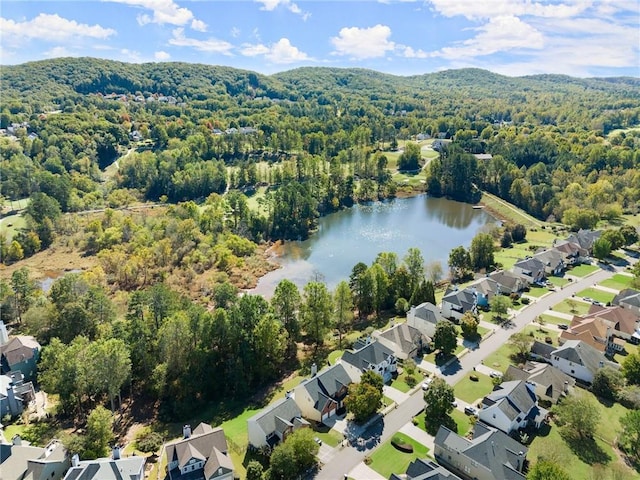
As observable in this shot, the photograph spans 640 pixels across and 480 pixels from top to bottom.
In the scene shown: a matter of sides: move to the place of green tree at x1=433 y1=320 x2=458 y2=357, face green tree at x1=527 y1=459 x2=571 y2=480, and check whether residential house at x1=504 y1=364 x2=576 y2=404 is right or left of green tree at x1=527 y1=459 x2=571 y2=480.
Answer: left

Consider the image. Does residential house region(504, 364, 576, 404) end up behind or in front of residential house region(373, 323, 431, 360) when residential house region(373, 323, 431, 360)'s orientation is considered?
in front

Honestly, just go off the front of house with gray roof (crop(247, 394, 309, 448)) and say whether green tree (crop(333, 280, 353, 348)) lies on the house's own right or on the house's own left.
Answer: on the house's own left

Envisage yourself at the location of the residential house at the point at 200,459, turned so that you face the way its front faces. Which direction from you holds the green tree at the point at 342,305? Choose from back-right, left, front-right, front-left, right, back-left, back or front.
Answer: left

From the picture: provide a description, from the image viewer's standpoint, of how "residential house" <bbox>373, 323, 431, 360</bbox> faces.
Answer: facing the viewer and to the right of the viewer

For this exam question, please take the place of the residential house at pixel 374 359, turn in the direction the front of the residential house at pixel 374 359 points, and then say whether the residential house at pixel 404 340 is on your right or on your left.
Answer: on your left

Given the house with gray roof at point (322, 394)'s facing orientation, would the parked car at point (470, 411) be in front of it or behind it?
in front

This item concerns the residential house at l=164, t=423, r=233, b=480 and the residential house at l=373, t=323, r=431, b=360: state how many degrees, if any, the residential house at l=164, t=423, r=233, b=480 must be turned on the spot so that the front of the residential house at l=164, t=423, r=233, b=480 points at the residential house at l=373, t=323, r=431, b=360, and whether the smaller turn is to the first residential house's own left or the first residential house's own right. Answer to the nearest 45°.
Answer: approximately 90° to the first residential house's own left

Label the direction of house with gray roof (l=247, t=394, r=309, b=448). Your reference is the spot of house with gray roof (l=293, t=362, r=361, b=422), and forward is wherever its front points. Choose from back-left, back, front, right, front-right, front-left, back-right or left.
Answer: right

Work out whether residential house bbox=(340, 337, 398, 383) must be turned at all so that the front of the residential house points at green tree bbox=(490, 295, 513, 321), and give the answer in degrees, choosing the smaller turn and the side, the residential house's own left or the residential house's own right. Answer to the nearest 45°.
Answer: approximately 90° to the residential house's own left

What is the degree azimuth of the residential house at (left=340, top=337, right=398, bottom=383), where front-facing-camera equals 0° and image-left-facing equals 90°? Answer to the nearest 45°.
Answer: approximately 315°

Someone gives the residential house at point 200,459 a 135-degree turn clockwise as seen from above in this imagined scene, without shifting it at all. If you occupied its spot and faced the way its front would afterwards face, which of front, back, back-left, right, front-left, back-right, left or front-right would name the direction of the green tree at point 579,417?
back

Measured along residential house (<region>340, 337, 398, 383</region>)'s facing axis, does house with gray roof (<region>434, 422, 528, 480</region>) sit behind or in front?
in front

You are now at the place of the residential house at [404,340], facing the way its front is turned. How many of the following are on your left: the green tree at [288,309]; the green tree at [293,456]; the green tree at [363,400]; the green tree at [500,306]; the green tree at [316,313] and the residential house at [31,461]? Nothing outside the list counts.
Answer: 1

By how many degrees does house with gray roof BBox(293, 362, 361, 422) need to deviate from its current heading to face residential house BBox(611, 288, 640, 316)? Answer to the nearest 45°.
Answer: approximately 90° to its left

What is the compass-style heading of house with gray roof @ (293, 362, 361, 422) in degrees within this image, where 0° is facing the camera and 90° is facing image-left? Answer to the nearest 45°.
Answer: approximately 315°

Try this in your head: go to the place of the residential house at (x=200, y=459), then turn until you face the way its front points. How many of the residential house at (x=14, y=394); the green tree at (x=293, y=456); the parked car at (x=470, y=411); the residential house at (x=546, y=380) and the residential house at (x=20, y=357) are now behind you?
2
